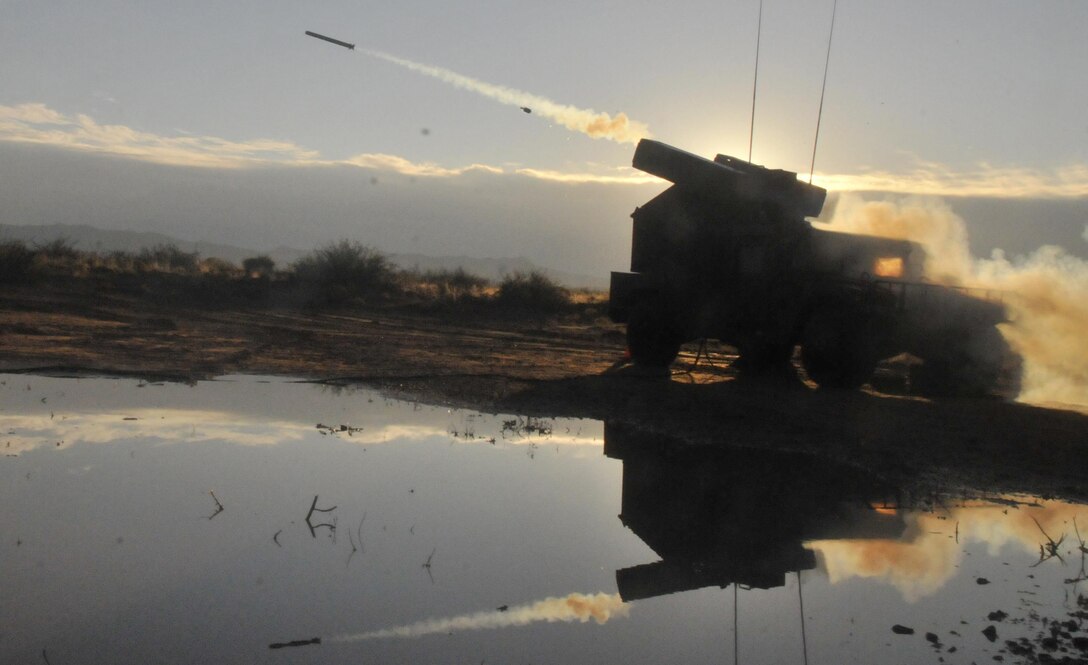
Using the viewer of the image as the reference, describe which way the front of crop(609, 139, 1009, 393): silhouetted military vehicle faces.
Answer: facing the viewer and to the right of the viewer

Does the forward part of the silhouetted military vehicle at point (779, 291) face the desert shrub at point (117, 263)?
no

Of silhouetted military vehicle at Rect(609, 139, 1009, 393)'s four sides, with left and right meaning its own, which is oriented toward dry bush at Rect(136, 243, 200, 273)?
back

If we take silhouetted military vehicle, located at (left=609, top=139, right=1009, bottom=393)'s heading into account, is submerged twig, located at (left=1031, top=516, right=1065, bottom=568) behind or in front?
in front

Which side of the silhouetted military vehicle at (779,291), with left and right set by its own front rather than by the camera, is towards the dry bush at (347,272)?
back

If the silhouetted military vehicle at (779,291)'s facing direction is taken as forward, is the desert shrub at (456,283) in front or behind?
behind

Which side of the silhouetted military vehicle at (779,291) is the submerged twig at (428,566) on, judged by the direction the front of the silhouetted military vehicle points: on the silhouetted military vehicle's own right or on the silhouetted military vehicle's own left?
on the silhouetted military vehicle's own right

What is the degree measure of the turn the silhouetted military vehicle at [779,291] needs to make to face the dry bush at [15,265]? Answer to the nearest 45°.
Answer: approximately 135° to its right

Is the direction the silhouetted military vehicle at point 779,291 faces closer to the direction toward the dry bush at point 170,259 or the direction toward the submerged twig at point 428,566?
the submerged twig

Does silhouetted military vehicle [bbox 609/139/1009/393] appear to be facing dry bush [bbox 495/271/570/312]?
no
